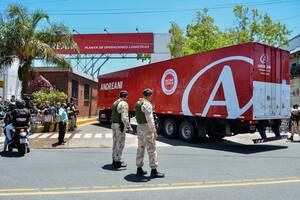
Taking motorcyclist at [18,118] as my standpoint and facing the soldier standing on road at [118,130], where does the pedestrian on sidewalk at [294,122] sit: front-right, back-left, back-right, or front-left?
front-left

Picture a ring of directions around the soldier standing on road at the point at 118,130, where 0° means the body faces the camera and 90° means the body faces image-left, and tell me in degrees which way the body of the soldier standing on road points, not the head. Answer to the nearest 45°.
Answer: approximately 225°

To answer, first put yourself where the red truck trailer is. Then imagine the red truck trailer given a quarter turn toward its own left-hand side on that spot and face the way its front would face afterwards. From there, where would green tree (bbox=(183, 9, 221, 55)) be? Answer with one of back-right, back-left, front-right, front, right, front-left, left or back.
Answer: back-right

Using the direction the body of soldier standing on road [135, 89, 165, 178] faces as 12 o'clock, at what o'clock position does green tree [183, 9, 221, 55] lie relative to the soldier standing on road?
The green tree is roughly at 11 o'clock from the soldier standing on road.

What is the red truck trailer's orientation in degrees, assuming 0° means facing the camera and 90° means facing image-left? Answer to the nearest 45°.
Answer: approximately 135°

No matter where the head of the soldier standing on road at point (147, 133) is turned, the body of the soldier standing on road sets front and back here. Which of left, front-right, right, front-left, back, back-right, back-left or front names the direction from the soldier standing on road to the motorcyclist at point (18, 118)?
left

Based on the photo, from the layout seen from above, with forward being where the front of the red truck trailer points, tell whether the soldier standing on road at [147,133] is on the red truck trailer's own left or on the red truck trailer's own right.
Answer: on the red truck trailer's own left

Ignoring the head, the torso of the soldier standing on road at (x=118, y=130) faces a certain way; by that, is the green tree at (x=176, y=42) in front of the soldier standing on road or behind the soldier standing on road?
in front

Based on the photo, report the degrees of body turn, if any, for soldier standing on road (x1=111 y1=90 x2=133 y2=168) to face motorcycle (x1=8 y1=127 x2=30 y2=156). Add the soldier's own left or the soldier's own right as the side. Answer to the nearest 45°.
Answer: approximately 90° to the soldier's own left

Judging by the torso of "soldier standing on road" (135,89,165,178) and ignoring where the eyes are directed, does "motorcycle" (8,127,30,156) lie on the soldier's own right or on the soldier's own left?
on the soldier's own left

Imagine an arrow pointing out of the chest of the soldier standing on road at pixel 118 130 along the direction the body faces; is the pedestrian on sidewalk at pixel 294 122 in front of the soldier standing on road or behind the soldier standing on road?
in front

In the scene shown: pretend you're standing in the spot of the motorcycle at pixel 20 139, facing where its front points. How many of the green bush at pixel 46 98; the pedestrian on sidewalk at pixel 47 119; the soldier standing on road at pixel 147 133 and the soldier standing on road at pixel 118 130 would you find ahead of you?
2

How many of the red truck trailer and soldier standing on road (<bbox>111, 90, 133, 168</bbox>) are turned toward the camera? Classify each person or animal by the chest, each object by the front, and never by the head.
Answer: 0

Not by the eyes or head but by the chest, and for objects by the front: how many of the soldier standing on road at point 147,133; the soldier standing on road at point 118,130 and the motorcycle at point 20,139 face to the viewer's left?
0
